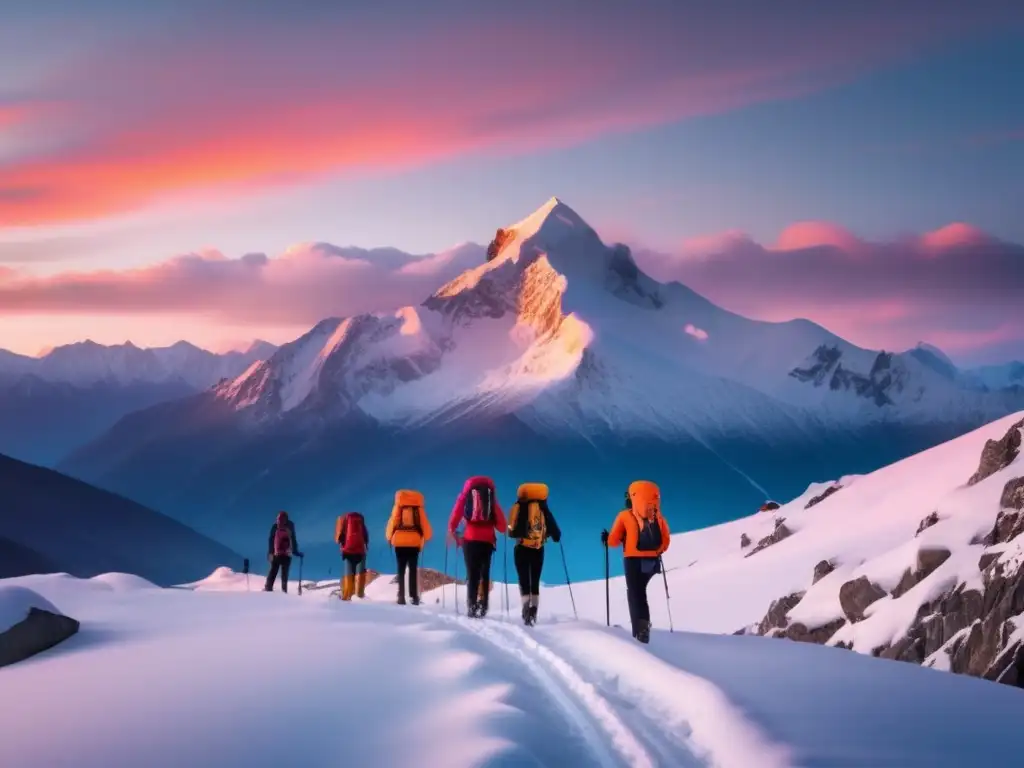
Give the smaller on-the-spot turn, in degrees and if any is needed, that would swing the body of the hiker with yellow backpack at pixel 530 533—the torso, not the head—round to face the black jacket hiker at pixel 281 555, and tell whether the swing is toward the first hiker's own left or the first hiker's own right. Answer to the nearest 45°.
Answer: approximately 45° to the first hiker's own left

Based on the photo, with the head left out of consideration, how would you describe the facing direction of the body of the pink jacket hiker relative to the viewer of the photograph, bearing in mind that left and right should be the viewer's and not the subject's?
facing away from the viewer

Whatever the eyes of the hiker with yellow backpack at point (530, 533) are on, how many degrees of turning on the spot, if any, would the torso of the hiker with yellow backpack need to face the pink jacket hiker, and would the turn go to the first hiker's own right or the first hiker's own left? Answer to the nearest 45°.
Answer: approximately 45° to the first hiker's own left

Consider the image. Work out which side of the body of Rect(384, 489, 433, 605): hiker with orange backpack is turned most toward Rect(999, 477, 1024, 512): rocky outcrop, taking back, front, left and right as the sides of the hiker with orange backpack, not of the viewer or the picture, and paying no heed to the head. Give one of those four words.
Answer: right

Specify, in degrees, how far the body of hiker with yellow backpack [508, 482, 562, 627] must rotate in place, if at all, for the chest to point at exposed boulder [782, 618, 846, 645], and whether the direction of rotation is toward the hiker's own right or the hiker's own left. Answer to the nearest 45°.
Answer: approximately 45° to the hiker's own right

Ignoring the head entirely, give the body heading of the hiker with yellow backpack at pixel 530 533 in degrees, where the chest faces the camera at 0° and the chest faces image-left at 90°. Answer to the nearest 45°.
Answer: approximately 180°

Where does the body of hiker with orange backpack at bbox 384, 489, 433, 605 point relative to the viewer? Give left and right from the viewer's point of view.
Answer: facing away from the viewer
